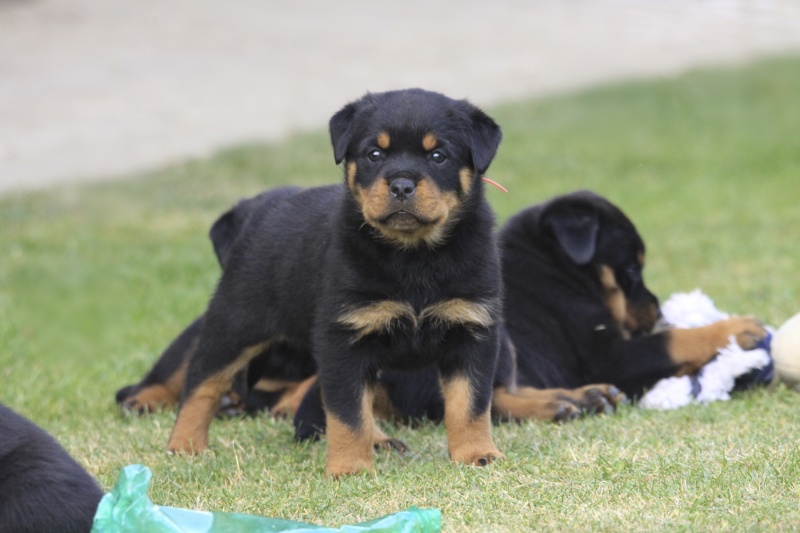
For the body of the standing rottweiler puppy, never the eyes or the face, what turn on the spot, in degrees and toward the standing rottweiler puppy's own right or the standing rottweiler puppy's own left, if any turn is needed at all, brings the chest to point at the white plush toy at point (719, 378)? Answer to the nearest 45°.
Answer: approximately 90° to the standing rottweiler puppy's own left

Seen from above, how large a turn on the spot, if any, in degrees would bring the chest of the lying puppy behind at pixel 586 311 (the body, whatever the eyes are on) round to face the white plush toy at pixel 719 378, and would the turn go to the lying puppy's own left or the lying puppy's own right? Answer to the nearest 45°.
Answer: approximately 45° to the lying puppy's own right

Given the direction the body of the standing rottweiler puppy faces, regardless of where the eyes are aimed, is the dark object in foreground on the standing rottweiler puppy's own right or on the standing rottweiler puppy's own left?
on the standing rottweiler puppy's own right

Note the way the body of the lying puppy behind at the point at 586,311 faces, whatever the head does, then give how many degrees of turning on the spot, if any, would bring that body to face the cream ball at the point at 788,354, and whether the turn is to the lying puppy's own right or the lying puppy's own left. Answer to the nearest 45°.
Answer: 0° — it already faces it

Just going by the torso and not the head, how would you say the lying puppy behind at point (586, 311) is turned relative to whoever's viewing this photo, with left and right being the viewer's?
facing to the right of the viewer

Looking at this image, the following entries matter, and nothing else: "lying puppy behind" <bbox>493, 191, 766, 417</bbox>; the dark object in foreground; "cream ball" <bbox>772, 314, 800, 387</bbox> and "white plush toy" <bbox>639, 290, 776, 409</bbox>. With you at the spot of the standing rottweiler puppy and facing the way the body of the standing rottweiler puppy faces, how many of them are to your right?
1

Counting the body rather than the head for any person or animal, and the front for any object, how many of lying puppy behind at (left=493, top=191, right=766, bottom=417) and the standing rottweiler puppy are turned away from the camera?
0

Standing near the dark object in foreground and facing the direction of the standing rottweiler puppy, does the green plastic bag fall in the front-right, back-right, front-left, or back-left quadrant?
front-right

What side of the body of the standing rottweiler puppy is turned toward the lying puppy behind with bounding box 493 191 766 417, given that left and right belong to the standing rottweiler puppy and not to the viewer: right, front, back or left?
left

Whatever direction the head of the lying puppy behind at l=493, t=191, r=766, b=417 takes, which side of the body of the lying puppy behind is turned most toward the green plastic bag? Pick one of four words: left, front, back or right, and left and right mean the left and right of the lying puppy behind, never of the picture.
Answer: right

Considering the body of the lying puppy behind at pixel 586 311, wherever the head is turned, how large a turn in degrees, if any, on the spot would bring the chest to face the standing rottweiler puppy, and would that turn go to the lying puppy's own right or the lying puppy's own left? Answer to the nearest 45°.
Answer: approximately 90° to the lying puppy's own right

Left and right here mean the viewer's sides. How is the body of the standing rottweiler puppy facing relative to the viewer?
facing the viewer and to the right of the viewer

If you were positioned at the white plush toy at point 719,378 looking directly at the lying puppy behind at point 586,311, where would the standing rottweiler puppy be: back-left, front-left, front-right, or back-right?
front-left
